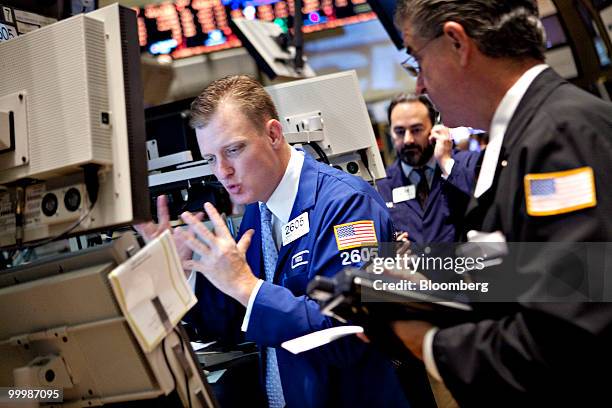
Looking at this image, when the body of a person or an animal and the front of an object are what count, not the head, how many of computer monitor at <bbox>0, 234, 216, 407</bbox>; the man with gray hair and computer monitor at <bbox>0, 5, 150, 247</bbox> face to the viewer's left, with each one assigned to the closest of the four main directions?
1

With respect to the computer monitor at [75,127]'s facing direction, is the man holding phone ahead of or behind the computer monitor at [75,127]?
ahead

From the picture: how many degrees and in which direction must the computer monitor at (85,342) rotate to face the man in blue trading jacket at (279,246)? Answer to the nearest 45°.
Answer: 0° — it already faces them

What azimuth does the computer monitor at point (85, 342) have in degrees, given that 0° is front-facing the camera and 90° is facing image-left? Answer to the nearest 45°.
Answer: approximately 225°

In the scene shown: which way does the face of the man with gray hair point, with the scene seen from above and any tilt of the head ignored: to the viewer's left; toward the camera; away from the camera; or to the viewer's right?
to the viewer's left

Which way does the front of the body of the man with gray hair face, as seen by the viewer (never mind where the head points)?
to the viewer's left

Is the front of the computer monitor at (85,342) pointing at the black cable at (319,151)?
yes

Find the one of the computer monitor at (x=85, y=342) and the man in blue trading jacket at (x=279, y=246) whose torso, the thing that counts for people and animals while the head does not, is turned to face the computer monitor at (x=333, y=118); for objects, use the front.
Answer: the computer monitor at (x=85, y=342)

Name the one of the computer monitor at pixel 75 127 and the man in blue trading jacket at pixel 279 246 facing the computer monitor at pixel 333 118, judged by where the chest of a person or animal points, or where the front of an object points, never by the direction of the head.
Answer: the computer monitor at pixel 75 127

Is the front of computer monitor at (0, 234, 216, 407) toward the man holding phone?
yes

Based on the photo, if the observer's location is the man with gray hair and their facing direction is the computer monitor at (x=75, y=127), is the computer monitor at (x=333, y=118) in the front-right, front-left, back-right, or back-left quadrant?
front-right

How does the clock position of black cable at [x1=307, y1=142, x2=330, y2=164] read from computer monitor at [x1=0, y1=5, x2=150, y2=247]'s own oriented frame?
The black cable is roughly at 12 o'clock from the computer monitor.

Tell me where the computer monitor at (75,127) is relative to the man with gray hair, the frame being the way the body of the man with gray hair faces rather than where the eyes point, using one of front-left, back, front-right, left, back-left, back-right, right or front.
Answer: front

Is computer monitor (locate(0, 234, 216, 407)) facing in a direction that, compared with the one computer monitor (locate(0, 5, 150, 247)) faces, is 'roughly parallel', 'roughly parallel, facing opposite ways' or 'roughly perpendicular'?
roughly parallel

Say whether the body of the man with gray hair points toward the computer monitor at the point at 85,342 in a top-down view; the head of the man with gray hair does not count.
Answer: yes

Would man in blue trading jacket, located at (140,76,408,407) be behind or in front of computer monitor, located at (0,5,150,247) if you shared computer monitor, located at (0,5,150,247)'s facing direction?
in front

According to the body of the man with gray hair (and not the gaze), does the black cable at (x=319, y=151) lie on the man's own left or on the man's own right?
on the man's own right

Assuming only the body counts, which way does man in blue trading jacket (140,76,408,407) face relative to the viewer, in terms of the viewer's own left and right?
facing the viewer and to the left of the viewer
